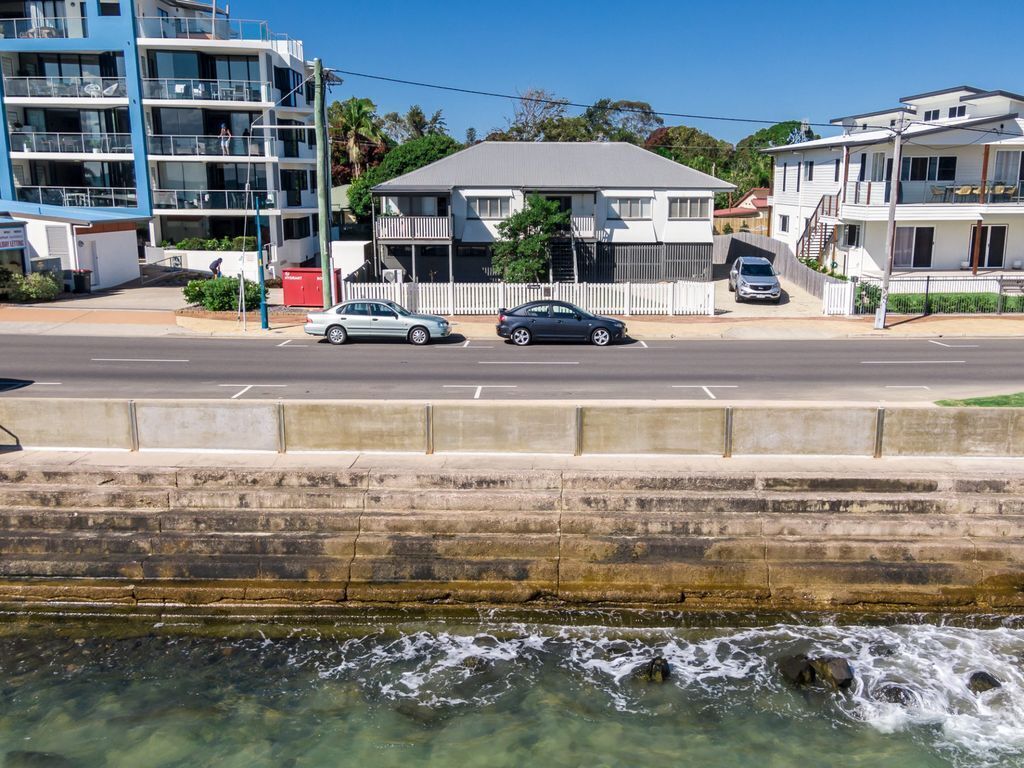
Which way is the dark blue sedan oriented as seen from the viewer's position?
to the viewer's right

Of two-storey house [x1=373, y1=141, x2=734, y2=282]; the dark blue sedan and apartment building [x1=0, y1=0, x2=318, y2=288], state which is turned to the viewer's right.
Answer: the dark blue sedan

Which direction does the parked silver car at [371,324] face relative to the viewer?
to the viewer's right

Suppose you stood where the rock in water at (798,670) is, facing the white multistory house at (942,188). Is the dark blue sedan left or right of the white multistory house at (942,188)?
left

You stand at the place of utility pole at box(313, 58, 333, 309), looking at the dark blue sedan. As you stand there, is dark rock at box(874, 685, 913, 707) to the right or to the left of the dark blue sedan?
right

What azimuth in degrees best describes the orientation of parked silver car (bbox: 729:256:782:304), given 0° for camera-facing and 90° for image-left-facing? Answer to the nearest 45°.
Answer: approximately 0°

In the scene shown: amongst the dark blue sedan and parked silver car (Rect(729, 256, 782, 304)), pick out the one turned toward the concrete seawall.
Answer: the parked silver car

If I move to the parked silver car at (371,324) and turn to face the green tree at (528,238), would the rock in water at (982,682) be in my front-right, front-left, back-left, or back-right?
back-right

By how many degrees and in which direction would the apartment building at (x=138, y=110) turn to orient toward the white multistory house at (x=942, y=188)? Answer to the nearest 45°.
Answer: approximately 45° to its left

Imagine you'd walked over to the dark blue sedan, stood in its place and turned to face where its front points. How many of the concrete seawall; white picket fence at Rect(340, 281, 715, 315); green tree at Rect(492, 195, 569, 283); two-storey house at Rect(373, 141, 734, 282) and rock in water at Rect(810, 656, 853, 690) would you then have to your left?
3

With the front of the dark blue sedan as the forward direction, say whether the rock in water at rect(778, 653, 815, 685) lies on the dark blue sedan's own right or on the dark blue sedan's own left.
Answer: on the dark blue sedan's own right

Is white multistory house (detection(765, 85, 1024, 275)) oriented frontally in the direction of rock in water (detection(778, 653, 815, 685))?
yes

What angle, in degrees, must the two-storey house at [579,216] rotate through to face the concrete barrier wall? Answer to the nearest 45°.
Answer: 0° — it already faces it
